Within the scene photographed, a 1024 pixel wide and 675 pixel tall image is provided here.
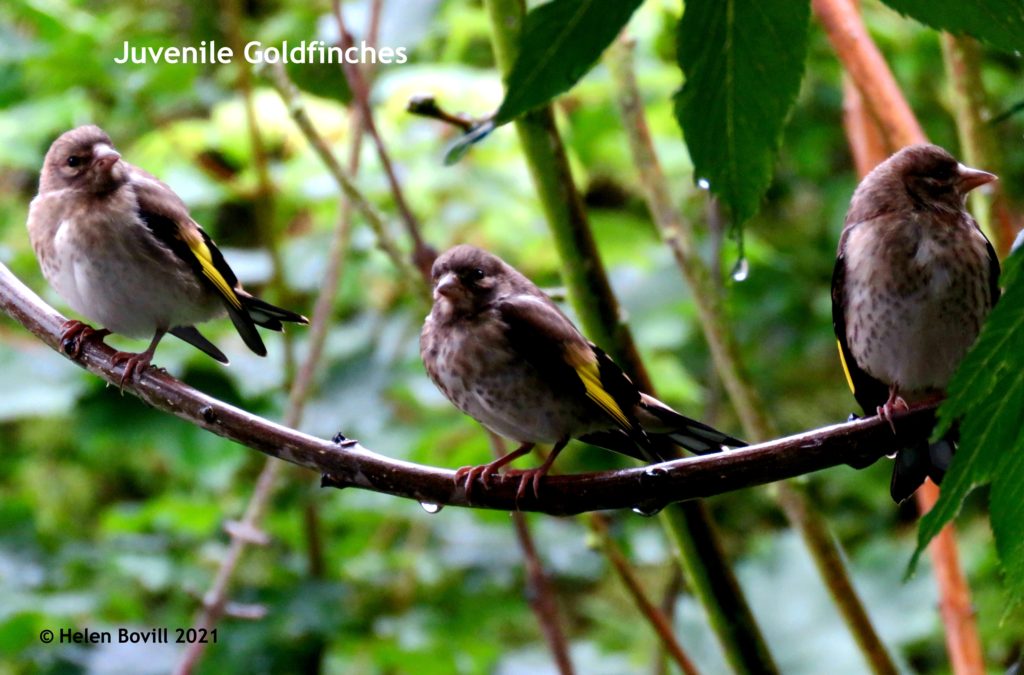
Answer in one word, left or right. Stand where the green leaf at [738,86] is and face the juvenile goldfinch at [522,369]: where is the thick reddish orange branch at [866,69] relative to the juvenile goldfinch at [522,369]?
right

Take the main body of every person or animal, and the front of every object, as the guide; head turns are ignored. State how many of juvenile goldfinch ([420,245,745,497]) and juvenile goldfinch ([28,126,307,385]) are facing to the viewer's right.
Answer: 0

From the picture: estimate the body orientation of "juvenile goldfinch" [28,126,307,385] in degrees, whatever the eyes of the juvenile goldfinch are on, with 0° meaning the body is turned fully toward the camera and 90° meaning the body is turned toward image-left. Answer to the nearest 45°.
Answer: approximately 45°
